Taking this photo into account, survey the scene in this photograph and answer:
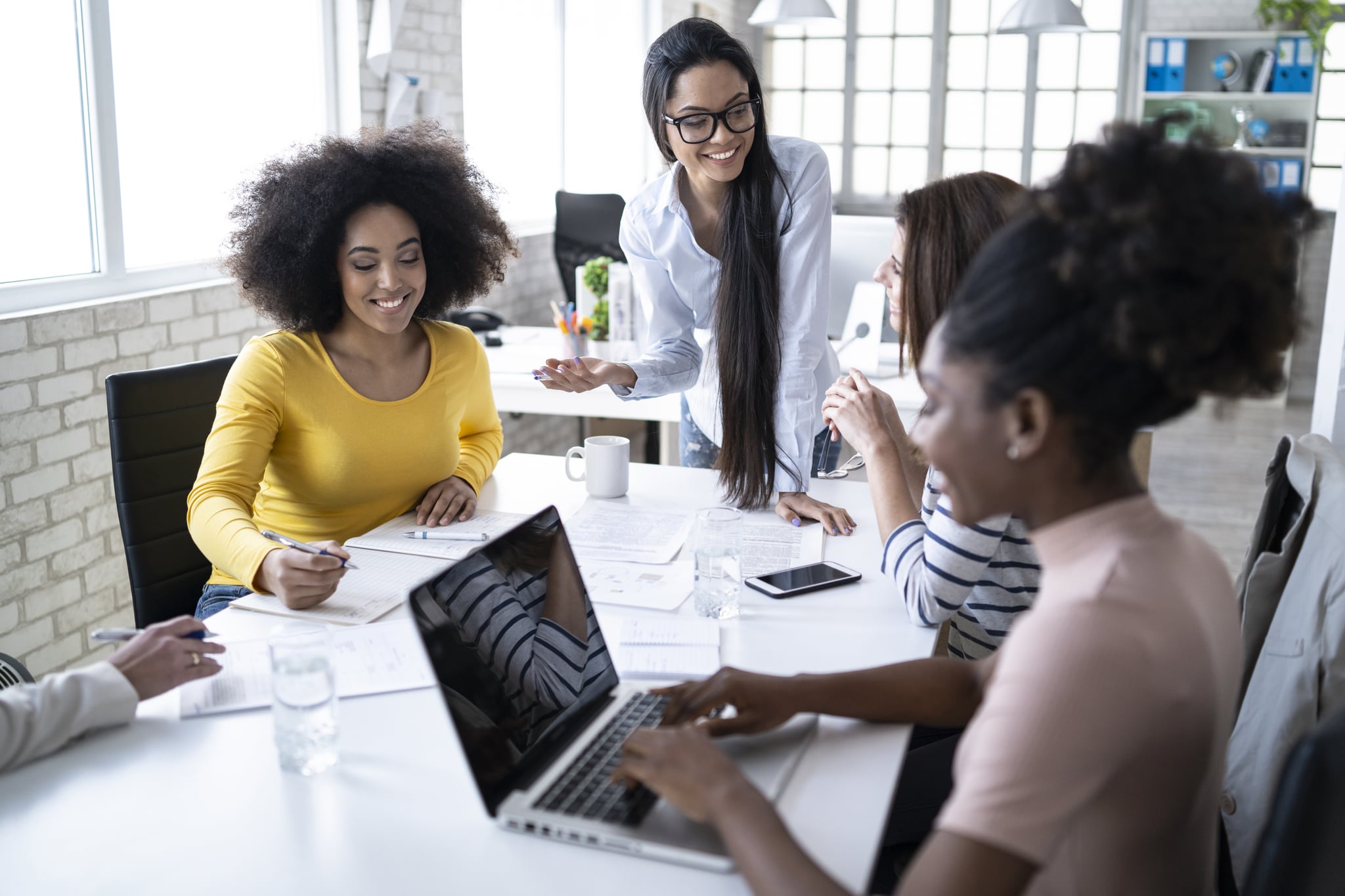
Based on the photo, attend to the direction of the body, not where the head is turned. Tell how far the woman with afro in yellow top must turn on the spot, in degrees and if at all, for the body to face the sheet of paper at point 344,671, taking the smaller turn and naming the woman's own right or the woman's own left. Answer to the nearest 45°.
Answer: approximately 45° to the woman's own right

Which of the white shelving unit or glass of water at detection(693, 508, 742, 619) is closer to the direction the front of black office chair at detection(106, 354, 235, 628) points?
the glass of water

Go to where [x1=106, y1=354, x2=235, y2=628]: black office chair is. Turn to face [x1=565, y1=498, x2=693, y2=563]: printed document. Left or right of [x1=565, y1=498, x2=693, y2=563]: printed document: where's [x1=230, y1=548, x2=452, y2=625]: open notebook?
right

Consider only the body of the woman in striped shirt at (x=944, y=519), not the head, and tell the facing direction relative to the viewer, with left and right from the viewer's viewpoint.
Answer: facing to the left of the viewer

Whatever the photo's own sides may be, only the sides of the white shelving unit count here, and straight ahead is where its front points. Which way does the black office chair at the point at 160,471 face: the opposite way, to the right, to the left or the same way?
to the left

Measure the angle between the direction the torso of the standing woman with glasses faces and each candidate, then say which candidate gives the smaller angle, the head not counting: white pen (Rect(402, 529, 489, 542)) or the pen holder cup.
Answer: the white pen

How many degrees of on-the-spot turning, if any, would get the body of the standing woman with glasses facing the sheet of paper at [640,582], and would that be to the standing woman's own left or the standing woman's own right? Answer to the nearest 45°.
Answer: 0° — they already face it
